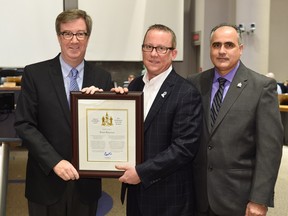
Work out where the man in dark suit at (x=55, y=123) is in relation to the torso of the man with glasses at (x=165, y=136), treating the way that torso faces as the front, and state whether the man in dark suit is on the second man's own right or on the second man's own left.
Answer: on the second man's own right

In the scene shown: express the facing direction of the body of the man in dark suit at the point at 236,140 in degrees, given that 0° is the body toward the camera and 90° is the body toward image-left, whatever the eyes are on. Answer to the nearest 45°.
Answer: approximately 45°

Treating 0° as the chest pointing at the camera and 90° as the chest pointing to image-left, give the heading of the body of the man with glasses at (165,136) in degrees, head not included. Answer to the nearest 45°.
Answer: approximately 45°
